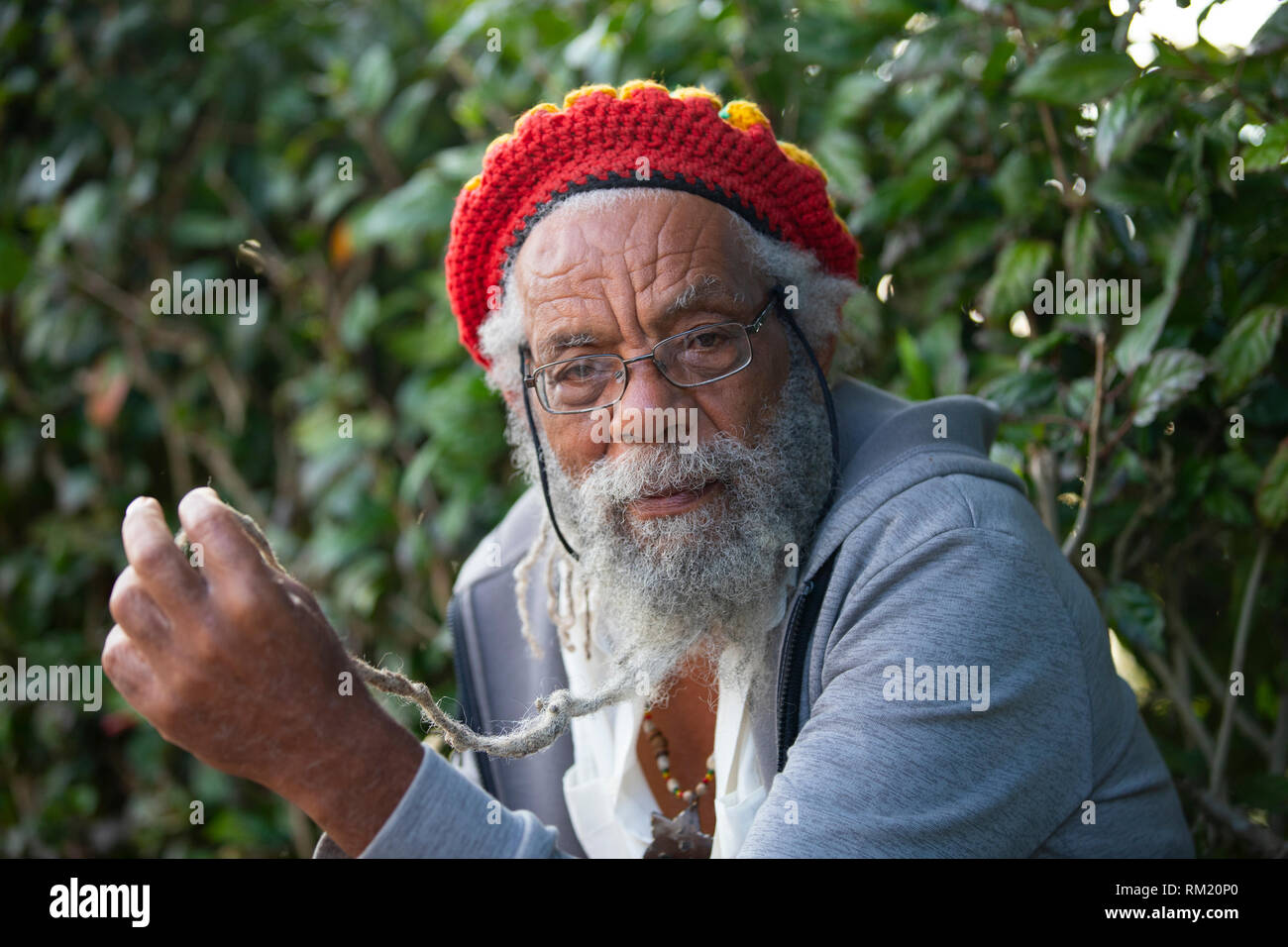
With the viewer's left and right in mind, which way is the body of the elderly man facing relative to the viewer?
facing the viewer and to the left of the viewer

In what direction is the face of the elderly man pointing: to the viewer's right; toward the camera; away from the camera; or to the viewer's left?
toward the camera
